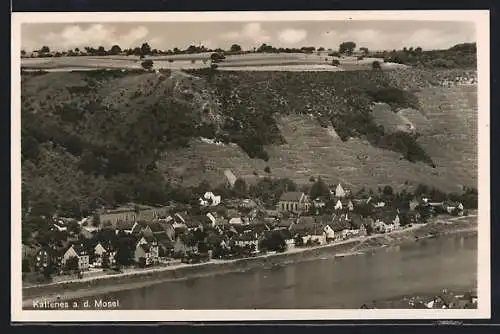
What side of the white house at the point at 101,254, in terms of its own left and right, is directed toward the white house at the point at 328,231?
left

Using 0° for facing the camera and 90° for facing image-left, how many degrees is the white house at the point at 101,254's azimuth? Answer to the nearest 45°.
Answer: approximately 0°

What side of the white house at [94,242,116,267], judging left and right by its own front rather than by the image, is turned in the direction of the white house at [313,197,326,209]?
left
